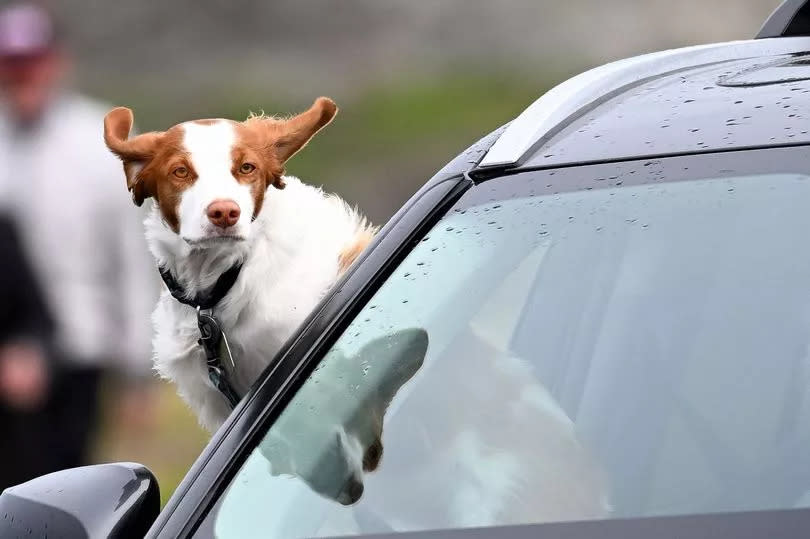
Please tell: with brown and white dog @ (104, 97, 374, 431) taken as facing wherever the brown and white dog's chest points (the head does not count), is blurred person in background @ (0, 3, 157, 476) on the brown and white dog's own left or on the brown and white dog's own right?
on the brown and white dog's own right

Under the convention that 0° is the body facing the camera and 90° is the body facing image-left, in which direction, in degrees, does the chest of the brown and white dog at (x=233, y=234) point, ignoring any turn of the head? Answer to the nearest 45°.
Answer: approximately 45°

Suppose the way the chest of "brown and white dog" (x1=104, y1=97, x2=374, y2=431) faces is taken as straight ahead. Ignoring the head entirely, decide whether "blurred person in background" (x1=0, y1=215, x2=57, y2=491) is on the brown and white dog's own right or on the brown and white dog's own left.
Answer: on the brown and white dog's own right
